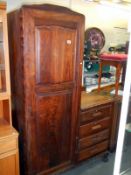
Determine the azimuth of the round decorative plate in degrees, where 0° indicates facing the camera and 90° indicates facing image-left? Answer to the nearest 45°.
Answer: approximately 0°

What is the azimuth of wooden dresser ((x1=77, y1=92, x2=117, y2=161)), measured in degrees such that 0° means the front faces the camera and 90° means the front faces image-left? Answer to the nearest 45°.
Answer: approximately 315°

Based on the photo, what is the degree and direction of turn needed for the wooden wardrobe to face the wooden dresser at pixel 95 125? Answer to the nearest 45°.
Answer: approximately 90° to its left

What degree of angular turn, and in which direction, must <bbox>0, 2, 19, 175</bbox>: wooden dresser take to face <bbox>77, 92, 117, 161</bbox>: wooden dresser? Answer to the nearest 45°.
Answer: approximately 45° to its left

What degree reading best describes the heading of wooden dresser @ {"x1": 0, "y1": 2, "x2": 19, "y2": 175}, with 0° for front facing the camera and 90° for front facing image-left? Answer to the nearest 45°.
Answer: approximately 315°

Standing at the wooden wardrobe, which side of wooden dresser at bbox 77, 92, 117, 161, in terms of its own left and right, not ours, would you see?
right

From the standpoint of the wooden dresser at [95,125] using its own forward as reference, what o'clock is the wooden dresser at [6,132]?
the wooden dresser at [6,132] is roughly at 3 o'clock from the wooden dresser at [95,125].

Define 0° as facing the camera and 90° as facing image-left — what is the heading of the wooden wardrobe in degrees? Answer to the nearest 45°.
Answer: approximately 315°
